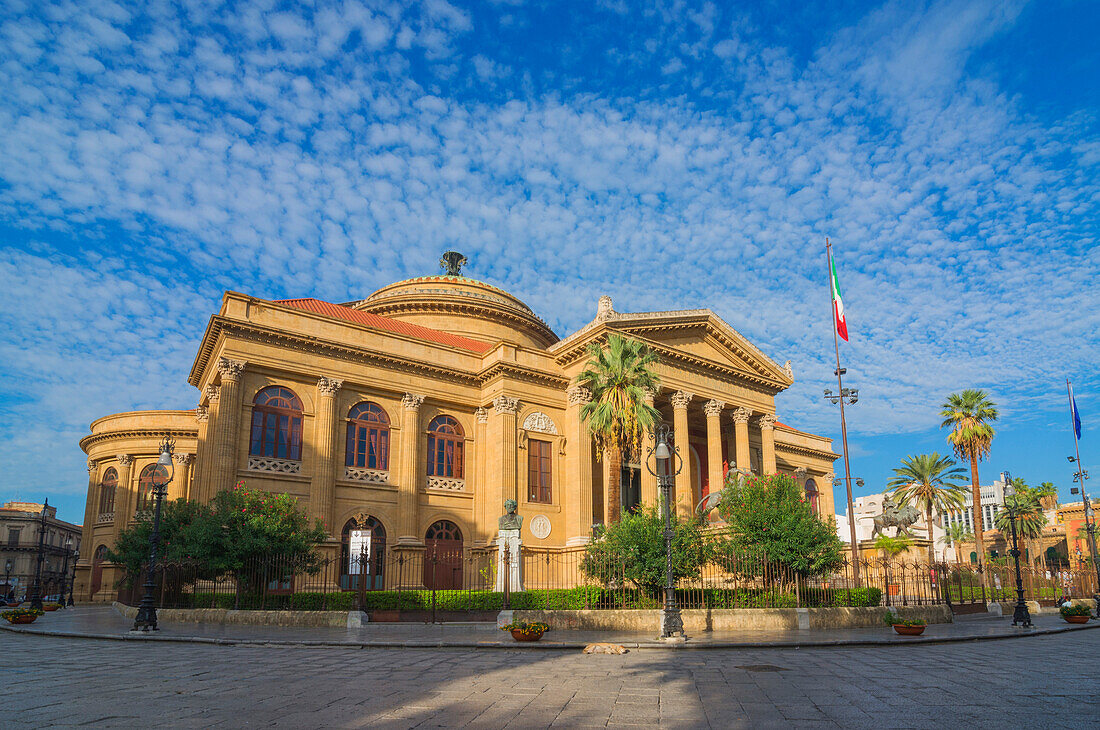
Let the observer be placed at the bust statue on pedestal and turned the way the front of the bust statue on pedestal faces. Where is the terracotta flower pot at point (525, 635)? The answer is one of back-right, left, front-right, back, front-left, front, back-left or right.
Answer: front

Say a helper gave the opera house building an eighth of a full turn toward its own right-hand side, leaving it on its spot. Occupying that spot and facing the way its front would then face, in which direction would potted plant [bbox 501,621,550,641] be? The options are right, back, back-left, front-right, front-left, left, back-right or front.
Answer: front

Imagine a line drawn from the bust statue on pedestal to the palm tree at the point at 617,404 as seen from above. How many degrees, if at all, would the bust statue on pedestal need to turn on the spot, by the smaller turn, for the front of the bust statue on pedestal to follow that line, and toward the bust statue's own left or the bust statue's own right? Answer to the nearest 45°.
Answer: approximately 135° to the bust statue's own left

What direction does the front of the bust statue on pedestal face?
toward the camera

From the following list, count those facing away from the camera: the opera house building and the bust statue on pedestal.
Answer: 0

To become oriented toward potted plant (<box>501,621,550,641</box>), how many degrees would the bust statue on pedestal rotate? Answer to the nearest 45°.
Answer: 0° — it already faces it

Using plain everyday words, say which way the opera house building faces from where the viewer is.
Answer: facing the viewer and to the right of the viewer

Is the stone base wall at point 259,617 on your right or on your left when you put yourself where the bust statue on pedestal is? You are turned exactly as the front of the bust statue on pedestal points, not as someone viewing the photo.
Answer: on your right

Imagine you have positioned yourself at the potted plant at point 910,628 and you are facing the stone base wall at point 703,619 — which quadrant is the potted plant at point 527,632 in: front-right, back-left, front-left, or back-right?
front-left

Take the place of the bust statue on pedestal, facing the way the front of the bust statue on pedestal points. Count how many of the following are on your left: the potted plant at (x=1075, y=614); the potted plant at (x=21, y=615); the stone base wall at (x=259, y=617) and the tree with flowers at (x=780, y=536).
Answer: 2

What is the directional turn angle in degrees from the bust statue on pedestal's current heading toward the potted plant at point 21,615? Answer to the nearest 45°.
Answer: approximately 90° to its right

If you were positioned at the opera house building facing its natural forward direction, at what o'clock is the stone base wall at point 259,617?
The stone base wall is roughly at 2 o'clock from the opera house building.

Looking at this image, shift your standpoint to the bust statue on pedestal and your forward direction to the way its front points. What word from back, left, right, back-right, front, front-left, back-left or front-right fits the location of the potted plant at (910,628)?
front-left
